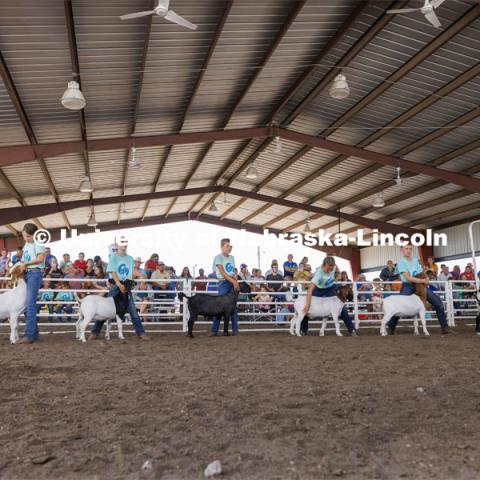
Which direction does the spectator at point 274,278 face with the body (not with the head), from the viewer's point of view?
toward the camera

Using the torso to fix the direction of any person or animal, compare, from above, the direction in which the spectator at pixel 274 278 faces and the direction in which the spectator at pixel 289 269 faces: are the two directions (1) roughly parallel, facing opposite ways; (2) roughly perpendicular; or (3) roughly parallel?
roughly parallel

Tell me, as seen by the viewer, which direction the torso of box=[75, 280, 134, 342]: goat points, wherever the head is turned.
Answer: to the viewer's right

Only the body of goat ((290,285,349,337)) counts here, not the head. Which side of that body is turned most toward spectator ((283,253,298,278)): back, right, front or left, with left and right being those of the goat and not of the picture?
left

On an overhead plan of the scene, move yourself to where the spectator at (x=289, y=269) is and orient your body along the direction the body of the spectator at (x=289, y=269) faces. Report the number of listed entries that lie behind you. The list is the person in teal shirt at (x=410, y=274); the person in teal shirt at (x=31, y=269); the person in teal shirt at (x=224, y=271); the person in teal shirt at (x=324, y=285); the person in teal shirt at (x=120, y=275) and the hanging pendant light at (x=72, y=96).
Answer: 0

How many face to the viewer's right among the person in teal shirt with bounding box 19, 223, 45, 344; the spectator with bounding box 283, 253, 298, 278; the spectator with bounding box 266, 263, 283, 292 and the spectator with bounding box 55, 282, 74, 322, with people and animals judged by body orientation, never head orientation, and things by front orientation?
0

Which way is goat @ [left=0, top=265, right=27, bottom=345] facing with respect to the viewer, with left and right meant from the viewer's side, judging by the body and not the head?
facing to the right of the viewer

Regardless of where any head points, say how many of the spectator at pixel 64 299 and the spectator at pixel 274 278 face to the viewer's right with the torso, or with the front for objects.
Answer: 0

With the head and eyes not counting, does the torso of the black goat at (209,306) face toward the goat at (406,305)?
yes

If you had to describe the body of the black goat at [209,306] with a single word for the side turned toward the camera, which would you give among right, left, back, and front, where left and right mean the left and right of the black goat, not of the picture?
right

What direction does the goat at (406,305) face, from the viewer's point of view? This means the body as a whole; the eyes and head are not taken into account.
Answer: to the viewer's right

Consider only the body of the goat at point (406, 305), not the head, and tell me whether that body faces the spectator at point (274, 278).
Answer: no

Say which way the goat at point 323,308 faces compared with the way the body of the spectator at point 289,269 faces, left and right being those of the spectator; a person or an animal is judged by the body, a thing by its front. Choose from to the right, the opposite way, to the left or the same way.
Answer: to the left

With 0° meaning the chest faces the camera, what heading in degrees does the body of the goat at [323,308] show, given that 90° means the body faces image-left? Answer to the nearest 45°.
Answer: approximately 270°

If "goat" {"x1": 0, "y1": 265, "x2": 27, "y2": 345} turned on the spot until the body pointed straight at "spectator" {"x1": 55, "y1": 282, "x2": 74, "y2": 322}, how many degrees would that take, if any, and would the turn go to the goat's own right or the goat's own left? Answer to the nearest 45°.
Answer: approximately 90° to the goat's own left

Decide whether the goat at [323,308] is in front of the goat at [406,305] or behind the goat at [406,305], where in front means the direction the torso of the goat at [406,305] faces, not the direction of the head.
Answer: behind

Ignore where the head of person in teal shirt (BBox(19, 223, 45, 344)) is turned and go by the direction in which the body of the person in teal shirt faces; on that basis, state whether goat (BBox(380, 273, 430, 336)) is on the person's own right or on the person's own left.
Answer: on the person's own left

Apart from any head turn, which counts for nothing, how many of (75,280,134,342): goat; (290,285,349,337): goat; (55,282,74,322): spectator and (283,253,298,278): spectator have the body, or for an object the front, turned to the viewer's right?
2
